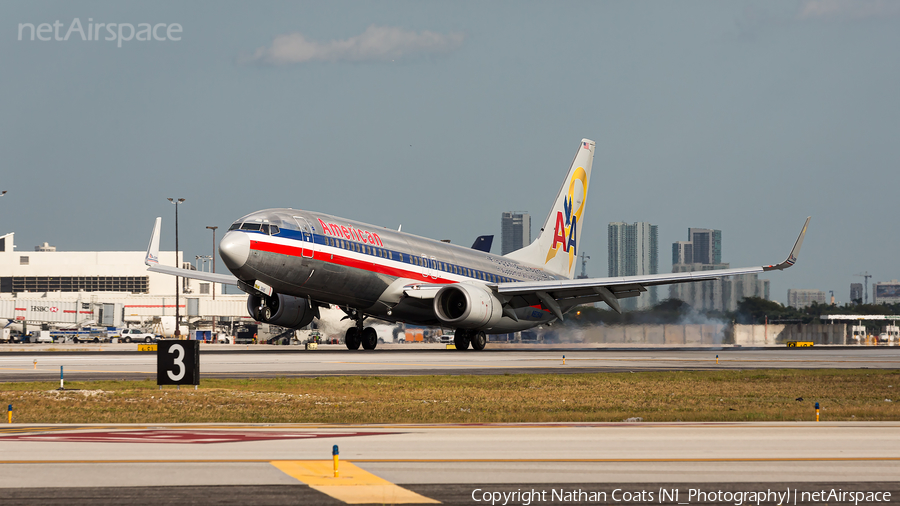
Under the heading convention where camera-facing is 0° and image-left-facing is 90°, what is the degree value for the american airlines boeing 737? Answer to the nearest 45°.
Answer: approximately 45°
